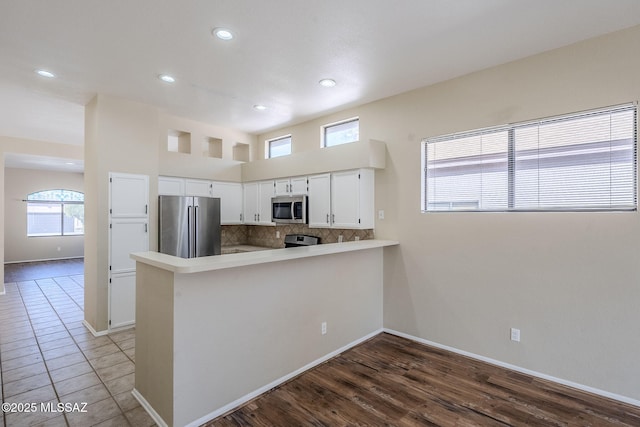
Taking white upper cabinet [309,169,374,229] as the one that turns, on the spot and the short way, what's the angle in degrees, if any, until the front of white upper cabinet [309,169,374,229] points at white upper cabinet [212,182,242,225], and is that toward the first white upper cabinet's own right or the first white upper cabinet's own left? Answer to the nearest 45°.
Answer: approximately 90° to the first white upper cabinet's own right

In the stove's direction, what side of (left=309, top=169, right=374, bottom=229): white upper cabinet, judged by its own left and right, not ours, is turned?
right

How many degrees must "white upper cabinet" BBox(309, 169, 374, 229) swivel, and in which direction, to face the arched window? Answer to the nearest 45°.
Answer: approximately 90° to its right

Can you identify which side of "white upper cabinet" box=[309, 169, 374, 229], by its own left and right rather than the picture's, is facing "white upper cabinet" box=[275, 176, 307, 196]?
right

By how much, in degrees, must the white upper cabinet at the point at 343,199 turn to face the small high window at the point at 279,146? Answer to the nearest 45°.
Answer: approximately 90° to its right

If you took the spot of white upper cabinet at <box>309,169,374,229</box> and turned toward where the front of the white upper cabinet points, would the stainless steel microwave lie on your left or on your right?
on your right

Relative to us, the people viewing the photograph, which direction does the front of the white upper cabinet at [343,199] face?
facing the viewer and to the left of the viewer

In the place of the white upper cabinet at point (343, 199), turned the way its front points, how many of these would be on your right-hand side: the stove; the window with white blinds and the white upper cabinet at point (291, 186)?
2

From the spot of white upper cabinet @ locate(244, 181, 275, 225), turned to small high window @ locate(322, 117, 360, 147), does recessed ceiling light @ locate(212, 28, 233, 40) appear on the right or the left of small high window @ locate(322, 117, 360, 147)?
right

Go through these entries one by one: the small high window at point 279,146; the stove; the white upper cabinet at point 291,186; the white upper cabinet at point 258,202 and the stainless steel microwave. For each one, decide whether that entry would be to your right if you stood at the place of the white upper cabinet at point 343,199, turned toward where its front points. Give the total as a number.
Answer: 5

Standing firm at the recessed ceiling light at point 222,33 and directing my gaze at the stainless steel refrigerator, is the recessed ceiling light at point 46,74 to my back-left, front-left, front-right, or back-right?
front-left

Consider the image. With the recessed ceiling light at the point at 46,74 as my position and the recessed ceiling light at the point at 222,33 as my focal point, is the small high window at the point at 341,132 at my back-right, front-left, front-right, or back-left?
front-left

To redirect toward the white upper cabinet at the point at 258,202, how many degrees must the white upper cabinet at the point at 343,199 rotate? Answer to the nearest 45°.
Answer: approximately 90° to its right
